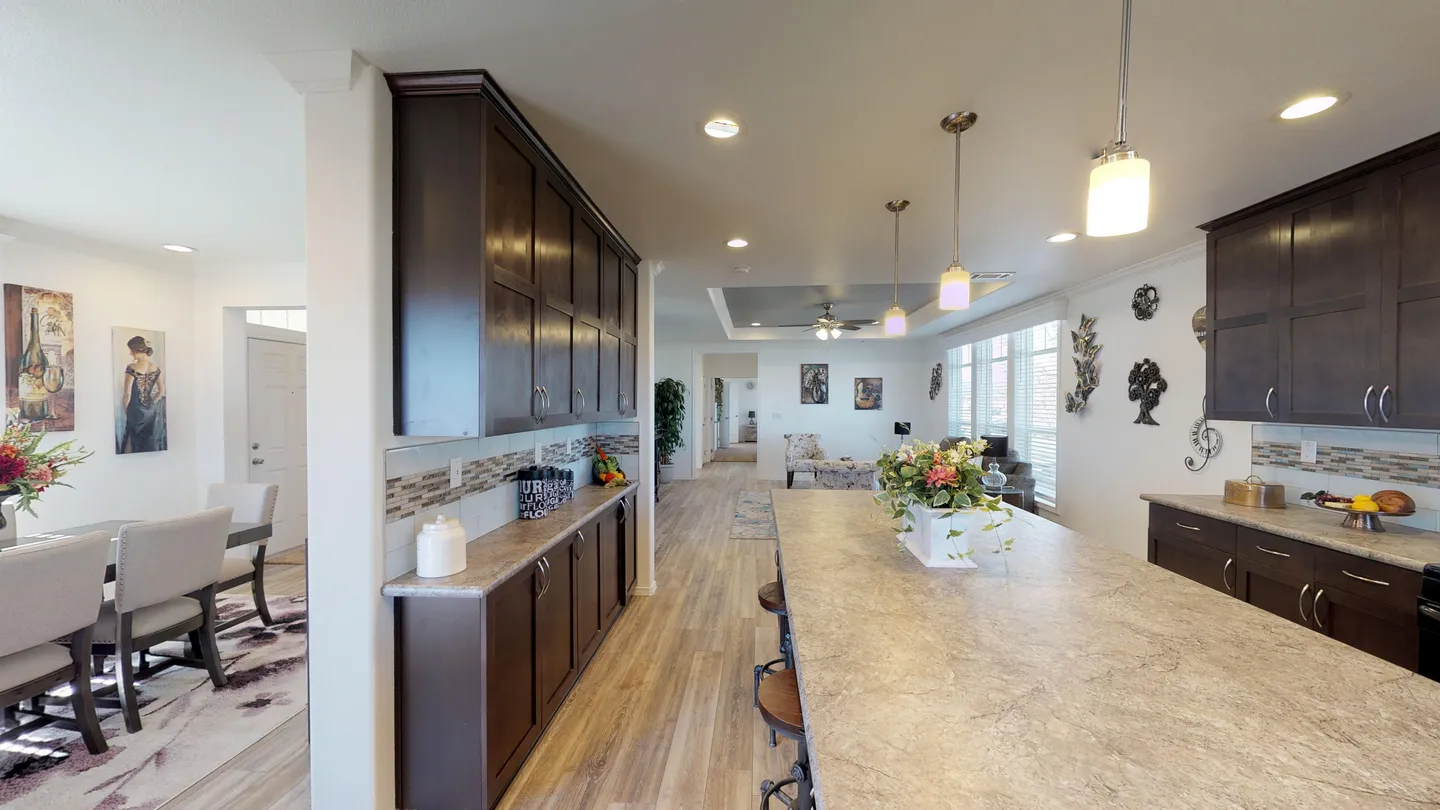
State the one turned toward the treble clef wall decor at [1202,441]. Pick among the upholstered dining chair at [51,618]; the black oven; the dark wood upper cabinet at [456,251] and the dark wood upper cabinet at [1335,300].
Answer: the dark wood upper cabinet at [456,251]

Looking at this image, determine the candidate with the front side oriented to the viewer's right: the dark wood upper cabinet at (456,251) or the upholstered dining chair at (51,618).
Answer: the dark wood upper cabinet

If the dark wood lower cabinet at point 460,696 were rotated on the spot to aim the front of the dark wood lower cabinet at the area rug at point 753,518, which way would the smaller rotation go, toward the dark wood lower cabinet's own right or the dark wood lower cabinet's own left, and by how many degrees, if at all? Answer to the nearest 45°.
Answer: approximately 45° to the dark wood lower cabinet's own left

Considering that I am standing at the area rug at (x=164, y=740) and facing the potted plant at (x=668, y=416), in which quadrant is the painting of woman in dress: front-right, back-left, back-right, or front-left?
front-left

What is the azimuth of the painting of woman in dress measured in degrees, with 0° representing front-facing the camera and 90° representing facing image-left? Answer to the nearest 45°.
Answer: approximately 315°

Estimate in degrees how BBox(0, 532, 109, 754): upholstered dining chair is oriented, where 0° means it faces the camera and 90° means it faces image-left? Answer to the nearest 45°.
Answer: approximately 135°

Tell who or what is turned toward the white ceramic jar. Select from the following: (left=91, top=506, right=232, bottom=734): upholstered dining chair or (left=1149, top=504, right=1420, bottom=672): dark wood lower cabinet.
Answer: the dark wood lower cabinet

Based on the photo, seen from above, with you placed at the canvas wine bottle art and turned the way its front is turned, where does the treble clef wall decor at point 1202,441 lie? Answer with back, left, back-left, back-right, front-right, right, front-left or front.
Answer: front

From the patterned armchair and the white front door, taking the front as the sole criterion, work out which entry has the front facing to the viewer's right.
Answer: the patterned armchair

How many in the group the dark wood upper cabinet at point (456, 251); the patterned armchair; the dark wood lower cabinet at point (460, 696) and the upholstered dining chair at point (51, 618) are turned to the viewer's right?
3

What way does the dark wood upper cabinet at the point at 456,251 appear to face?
to the viewer's right

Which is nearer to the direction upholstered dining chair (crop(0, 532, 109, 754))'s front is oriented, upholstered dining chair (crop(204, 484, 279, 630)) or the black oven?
the upholstered dining chair

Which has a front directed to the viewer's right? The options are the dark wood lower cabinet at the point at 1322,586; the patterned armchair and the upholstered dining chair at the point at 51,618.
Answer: the patterned armchair

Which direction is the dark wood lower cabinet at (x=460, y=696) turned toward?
to the viewer's right

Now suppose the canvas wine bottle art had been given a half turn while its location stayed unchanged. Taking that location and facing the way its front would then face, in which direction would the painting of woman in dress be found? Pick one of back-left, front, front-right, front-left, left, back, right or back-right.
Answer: right

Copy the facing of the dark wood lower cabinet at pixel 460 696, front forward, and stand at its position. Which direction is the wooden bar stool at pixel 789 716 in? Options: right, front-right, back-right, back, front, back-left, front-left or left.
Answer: front-right

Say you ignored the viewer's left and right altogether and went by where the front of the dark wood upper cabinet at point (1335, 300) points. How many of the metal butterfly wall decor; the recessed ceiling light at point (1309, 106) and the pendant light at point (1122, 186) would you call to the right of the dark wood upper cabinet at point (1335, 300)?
1

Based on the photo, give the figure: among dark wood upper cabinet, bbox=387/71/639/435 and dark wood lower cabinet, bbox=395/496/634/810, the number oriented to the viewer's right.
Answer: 2
